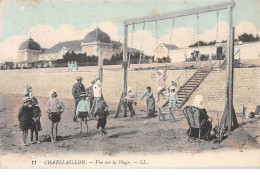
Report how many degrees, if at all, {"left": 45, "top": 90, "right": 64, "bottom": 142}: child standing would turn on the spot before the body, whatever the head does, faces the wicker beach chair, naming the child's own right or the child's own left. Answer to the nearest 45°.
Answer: approximately 90° to the child's own left

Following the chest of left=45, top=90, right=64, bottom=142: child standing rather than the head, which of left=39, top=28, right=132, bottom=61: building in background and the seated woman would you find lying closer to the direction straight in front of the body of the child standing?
the seated woman

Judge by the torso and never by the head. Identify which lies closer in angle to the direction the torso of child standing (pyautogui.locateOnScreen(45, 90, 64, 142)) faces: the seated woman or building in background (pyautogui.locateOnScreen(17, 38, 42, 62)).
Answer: the seated woman

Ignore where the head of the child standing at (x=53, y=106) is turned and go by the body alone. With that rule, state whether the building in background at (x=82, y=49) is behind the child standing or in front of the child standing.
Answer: behind

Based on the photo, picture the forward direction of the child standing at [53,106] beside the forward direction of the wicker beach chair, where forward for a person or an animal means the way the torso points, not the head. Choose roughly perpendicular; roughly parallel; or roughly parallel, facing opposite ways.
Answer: roughly perpendicular

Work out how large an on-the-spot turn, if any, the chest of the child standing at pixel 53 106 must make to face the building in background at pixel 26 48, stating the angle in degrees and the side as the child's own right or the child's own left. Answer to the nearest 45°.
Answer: approximately 180°

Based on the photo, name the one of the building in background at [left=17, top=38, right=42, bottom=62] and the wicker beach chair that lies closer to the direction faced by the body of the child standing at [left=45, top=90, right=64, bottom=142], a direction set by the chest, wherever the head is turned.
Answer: the wicker beach chair
